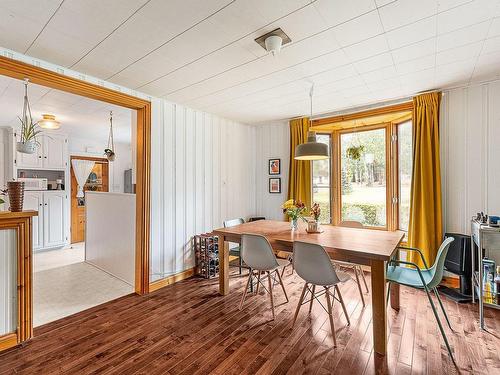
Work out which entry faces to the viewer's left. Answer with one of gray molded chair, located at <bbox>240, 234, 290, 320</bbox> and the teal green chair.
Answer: the teal green chair

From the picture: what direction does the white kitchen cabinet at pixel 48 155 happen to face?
toward the camera

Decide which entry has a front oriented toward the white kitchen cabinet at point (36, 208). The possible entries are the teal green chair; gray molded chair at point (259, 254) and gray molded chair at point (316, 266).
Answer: the teal green chair

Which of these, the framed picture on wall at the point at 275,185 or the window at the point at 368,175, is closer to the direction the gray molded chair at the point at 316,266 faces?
the window

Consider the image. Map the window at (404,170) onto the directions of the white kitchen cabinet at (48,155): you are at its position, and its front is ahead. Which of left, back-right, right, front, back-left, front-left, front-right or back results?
front-left

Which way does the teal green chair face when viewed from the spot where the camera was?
facing to the left of the viewer

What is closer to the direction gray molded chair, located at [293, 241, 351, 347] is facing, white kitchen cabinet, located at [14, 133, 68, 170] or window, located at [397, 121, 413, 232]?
the window

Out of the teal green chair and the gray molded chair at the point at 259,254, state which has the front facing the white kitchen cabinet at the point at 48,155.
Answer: the teal green chair

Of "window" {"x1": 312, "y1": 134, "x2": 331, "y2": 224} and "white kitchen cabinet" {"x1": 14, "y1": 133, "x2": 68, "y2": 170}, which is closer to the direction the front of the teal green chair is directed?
the white kitchen cabinet

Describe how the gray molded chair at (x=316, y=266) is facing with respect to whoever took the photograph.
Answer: facing away from the viewer and to the right of the viewer

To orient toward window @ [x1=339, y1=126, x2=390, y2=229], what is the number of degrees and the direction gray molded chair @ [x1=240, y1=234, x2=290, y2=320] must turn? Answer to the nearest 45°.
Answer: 0° — it already faces it

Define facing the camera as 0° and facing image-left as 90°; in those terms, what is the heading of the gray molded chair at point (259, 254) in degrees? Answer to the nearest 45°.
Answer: approximately 225°

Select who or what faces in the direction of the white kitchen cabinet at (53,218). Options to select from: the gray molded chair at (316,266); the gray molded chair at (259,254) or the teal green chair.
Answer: the teal green chair

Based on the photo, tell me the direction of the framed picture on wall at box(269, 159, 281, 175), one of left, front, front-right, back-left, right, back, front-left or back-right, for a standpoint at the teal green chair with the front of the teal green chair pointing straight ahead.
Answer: front-right

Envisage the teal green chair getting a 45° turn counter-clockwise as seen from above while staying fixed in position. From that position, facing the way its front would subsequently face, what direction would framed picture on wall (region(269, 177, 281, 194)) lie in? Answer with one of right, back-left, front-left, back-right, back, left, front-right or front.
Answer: right
